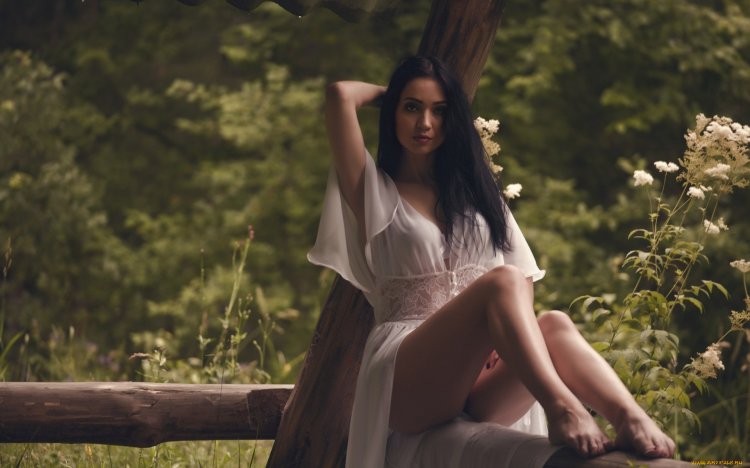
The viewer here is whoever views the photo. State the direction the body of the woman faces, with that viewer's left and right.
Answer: facing the viewer and to the right of the viewer

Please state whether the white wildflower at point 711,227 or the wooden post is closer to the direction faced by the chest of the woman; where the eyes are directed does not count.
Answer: the white wildflower

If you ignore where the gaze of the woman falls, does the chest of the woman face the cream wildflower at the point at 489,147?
no

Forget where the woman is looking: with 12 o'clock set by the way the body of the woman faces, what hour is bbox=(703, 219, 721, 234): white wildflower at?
The white wildflower is roughly at 10 o'clock from the woman.

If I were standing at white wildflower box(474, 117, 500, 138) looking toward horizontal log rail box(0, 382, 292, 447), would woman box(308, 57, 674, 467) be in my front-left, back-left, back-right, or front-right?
front-left

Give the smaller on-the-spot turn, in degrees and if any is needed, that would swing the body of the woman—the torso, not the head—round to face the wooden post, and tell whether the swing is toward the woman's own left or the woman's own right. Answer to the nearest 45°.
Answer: approximately 135° to the woman's own left

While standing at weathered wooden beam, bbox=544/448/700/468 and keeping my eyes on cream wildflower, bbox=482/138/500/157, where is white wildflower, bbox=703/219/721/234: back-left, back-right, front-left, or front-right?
front-right

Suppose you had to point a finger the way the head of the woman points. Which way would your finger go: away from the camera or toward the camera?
toward the camera

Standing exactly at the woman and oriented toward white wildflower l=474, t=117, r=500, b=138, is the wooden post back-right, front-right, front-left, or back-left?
front-left

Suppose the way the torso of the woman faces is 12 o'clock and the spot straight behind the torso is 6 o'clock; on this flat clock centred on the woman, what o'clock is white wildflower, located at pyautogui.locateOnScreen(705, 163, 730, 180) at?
The white wildflower is roughly at 10 o'clock from the woman.
